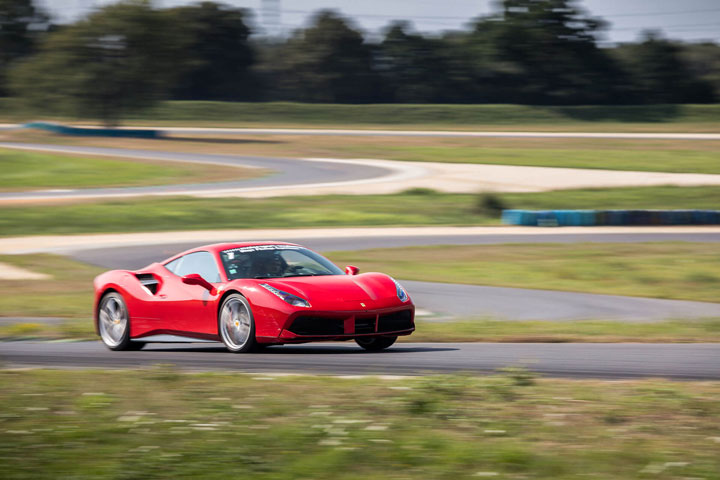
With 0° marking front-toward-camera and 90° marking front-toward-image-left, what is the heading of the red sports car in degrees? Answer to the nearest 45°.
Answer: approximately 315°
